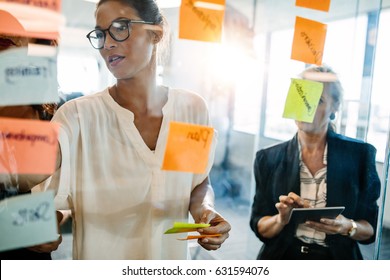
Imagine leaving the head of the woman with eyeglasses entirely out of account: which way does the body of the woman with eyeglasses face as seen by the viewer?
toward the camera

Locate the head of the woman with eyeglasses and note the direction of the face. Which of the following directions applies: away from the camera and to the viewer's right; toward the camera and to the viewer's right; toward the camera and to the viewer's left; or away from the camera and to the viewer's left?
toward the camera and to the viewer's left
